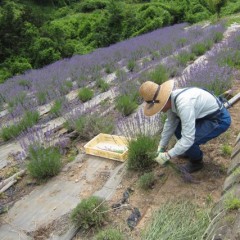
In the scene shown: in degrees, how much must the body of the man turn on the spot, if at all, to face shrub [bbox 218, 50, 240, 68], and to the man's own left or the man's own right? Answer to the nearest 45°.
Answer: approximately 90° to the man's own right

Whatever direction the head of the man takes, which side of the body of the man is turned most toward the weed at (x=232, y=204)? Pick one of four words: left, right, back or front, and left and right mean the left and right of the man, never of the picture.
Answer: left

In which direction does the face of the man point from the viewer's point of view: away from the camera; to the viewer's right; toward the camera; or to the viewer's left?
to the viewer's left

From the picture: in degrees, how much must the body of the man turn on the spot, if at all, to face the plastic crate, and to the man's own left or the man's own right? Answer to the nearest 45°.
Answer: approximately 45° to the man's own right

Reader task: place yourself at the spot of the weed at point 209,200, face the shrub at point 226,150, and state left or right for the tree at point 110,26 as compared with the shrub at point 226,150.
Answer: left

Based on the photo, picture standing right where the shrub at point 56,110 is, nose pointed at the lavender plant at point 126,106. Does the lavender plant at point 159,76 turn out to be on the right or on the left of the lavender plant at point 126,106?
left

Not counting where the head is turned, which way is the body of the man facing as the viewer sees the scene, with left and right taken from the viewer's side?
facing to the left of the viewer

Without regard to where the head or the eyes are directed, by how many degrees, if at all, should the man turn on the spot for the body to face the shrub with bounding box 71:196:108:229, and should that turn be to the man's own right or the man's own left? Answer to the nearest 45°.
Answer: approximately 45° to the man's own left

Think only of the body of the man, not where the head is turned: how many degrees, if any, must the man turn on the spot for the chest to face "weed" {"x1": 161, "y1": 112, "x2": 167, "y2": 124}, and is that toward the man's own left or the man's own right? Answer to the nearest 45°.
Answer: approximately 90° to the man's own right

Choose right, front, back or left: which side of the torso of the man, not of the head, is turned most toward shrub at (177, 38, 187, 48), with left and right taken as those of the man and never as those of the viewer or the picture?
right
